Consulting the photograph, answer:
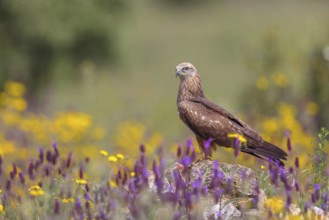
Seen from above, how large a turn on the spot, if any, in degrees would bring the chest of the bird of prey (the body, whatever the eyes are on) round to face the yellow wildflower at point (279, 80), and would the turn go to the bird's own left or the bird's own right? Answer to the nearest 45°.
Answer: approximately 90° to the bird's own right

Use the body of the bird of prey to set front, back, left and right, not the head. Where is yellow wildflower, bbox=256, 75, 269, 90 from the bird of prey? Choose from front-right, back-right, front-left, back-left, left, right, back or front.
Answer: right

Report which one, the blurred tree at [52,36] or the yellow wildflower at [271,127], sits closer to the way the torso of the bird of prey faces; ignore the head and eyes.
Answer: the blurred tree

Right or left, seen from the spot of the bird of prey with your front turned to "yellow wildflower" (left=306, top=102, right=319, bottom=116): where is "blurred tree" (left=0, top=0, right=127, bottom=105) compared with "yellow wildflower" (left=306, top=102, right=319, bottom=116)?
left

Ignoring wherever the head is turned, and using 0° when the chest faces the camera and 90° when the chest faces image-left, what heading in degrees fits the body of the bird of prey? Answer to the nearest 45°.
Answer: approximately 90°

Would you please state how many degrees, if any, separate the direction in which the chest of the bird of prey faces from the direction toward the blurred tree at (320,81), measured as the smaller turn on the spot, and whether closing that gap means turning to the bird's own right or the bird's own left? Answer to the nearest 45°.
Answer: approximately 90° to the bird's own right

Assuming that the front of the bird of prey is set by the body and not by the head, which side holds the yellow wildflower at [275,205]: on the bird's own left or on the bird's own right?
on the bird's own left

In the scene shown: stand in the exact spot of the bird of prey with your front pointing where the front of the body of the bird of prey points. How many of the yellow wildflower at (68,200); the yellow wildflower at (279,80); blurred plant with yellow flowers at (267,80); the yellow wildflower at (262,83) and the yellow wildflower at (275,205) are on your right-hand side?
3

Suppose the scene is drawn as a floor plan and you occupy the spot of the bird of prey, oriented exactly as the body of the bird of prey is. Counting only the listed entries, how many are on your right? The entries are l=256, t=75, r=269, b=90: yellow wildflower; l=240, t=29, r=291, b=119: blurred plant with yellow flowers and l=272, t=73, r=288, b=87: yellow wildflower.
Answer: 3

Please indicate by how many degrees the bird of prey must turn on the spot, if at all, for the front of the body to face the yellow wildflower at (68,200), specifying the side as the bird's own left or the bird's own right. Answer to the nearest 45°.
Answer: approximately 45° to the bird's own left

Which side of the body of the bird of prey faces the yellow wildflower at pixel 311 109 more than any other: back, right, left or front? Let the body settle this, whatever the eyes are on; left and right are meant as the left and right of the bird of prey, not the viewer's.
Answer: right

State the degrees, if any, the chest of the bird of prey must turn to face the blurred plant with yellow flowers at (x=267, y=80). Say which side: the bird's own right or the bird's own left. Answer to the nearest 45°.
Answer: approximately 90° to the bird's own right
